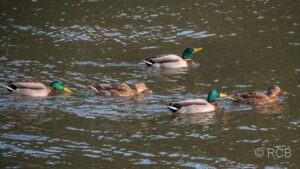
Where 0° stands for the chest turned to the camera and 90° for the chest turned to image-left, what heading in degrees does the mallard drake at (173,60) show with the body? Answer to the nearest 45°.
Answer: approximately 270°

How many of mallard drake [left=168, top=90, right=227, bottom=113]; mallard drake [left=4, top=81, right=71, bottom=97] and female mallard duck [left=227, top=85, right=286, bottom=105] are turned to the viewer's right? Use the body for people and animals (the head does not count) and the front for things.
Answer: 3

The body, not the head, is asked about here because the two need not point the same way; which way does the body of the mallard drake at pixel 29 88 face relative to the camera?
to the viewer's right

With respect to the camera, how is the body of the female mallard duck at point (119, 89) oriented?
to the viewer's right

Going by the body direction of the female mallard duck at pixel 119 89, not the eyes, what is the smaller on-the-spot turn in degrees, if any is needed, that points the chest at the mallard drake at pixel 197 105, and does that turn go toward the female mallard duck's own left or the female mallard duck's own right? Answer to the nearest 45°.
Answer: approximately 45° to the female mallard duck's own right

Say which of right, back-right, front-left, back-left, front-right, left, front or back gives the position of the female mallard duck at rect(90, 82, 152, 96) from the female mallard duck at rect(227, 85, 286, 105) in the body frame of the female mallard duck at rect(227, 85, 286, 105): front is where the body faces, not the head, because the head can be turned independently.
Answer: back

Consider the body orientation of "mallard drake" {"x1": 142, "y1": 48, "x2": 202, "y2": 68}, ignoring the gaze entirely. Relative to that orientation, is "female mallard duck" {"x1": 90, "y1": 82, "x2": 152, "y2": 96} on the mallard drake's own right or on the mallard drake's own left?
on the mallard drake's own right

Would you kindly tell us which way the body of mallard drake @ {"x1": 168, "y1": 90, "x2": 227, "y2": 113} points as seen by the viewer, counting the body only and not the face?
to the viewer's right

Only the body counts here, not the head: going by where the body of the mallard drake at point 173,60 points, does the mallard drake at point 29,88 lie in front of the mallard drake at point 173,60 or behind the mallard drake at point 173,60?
behind

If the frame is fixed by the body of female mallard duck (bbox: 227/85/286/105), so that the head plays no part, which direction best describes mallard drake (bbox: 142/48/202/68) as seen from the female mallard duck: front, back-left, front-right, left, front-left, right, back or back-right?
back-left
